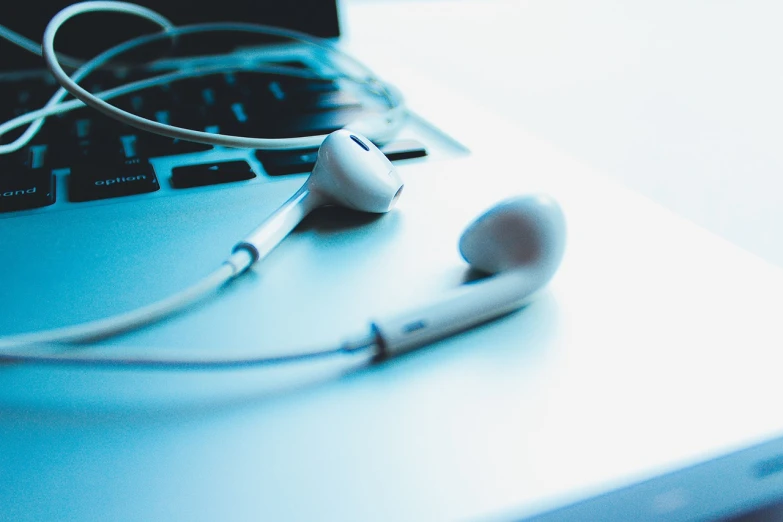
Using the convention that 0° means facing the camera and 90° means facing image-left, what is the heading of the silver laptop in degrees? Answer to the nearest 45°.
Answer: approximately 315°
